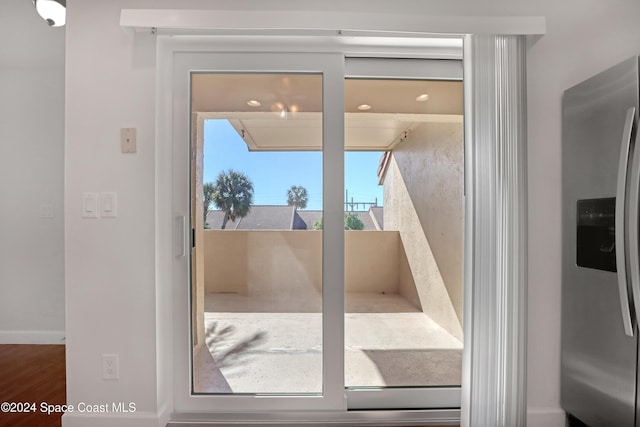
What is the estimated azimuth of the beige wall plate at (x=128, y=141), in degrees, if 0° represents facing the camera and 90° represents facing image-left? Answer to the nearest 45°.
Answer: approximately 0°

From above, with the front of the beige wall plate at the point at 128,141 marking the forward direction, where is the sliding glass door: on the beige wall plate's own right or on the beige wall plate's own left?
on the beige wall plate's own left

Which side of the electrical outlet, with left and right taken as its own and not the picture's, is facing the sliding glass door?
left

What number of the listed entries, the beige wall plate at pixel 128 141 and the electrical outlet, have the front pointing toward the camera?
2

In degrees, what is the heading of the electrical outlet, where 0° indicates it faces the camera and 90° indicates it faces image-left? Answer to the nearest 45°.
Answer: approximately 0°

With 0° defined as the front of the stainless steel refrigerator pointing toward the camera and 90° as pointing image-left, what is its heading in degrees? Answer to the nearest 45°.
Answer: approximately 45°
